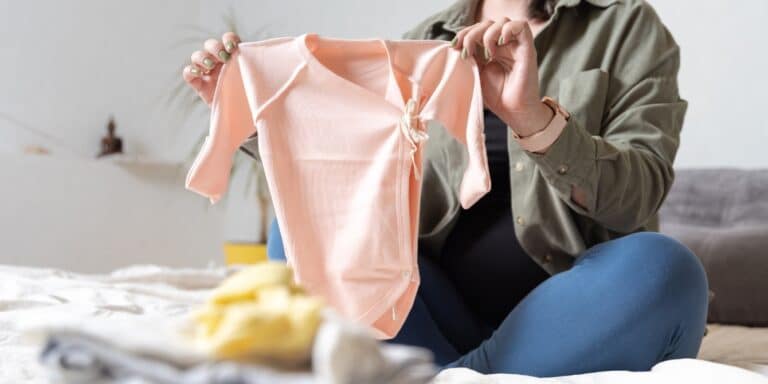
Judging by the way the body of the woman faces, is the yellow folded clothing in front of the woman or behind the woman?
in front

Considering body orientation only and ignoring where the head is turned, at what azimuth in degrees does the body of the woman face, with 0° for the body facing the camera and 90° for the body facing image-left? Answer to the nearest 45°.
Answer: approximately 45°
